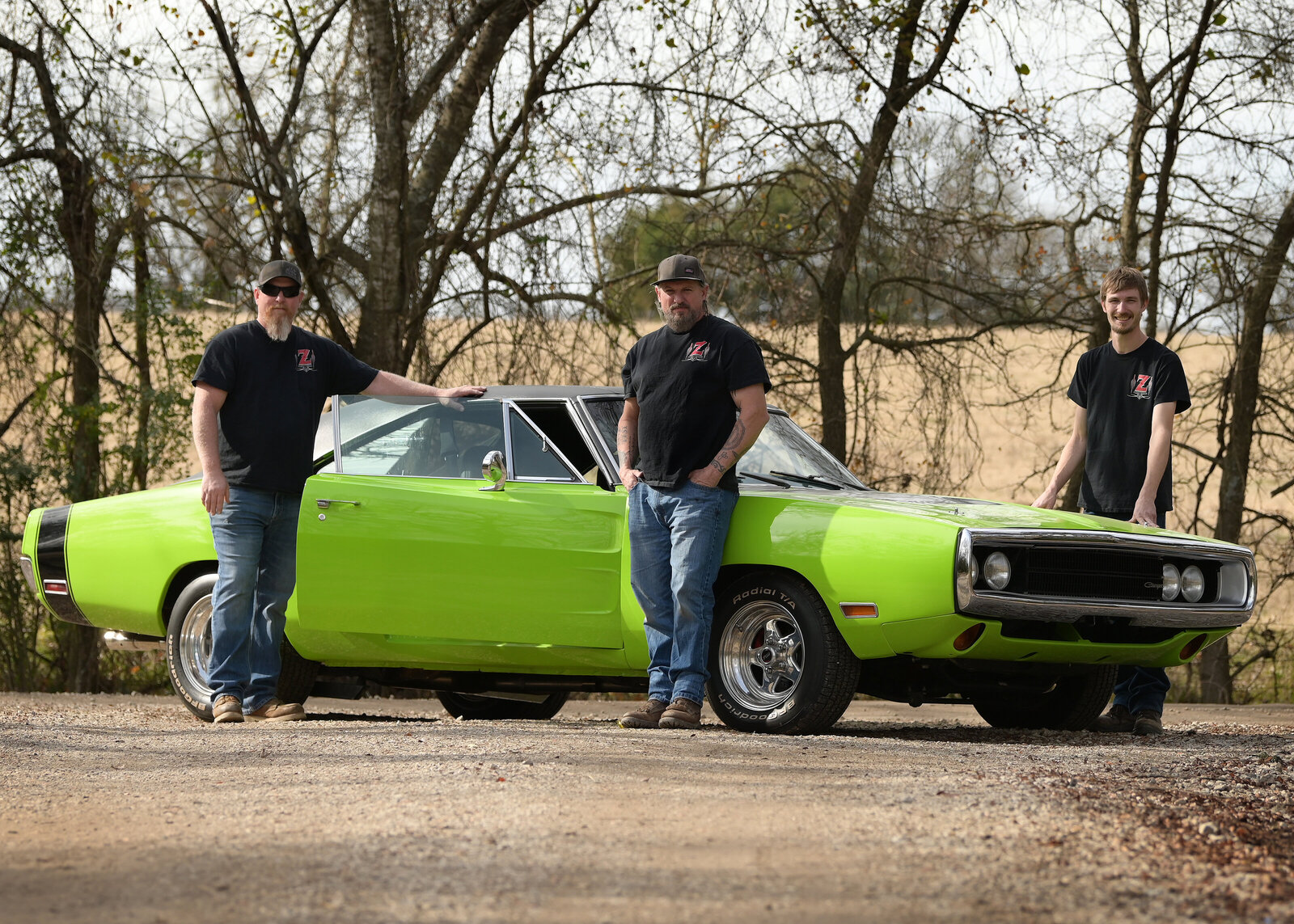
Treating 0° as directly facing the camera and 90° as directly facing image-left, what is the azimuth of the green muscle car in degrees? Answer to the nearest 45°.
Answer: approximately 315°
